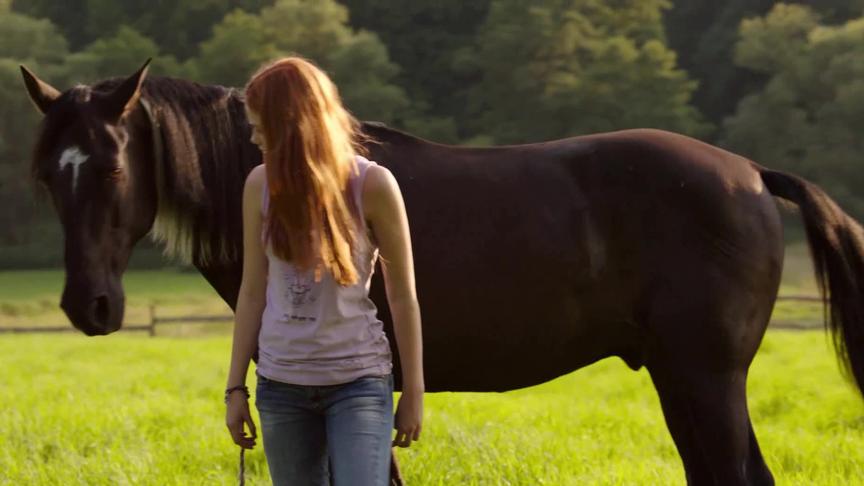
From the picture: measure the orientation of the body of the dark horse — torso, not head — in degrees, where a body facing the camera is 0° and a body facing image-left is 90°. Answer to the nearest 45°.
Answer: approximately 90°

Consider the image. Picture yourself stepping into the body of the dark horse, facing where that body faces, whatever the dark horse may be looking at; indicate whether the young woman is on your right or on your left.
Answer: on your left
